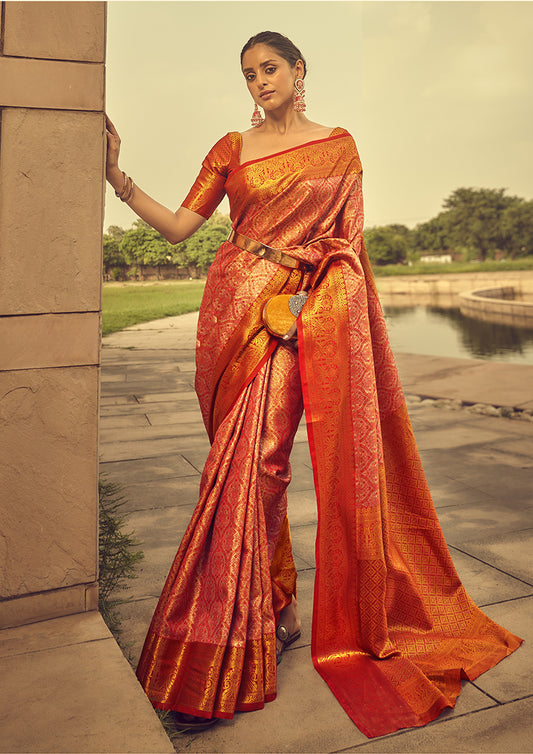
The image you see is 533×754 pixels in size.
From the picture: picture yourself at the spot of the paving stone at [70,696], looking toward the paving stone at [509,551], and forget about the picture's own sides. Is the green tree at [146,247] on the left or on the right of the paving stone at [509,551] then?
left

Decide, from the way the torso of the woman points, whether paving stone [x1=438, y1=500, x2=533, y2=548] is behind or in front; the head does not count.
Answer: behind

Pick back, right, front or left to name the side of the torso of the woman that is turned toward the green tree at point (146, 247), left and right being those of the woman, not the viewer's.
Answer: back

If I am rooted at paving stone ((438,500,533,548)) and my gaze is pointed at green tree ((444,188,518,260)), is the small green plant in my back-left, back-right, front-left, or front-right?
back-left

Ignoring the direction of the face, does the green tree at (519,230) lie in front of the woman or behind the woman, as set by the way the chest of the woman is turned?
behind

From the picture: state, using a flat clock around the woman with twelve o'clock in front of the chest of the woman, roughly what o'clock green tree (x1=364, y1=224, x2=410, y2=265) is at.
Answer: The green tree is roughly at 6 o'clock from the woman.

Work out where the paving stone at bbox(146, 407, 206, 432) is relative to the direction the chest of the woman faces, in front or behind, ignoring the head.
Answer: behind

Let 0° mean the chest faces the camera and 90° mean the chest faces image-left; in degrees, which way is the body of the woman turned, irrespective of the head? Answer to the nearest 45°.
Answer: approximately 0°

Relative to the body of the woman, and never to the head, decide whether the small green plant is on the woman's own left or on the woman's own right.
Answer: on the woman's own right

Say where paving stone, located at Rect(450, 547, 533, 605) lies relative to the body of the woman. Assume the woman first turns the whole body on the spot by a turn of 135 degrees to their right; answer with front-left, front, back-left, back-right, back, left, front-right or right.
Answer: right

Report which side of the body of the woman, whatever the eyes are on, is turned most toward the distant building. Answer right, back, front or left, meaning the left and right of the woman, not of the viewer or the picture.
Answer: back

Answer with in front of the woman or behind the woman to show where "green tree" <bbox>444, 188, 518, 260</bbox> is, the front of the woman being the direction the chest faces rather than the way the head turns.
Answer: behind

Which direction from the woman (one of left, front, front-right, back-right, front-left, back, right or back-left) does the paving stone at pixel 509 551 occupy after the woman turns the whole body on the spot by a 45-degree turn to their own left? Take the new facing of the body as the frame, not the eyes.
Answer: left
